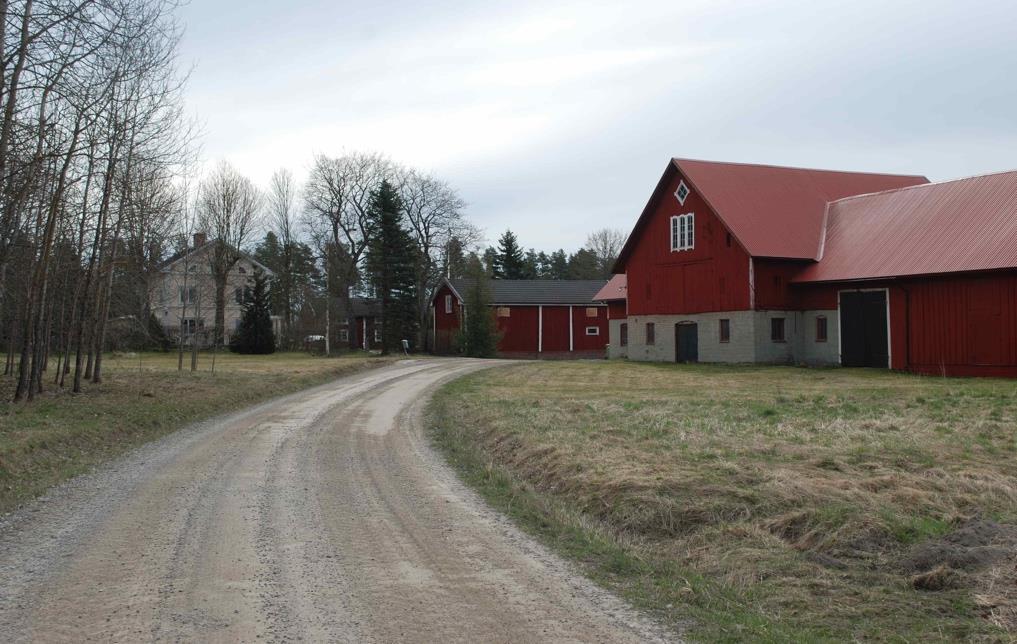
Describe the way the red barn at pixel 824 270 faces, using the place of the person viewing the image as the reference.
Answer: facing the viewer and to the left of the viewer
